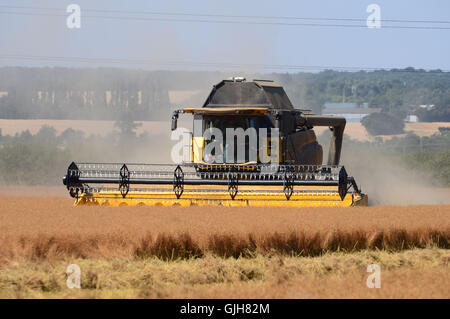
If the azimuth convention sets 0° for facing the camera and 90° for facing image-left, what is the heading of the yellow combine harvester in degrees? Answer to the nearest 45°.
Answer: approximately 0°
